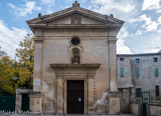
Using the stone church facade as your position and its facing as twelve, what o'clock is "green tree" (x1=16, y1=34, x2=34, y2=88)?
The green tree is roughly at 5 o'clock from the stone church facade.

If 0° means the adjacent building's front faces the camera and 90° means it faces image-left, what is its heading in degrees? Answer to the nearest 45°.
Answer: approximately 0°

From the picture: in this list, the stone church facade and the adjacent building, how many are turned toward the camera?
2

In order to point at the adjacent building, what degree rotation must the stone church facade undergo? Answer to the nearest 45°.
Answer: approximately 135° to its left
